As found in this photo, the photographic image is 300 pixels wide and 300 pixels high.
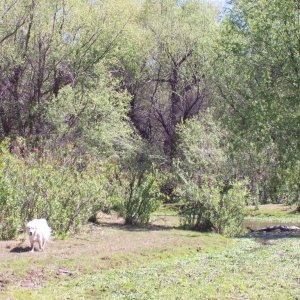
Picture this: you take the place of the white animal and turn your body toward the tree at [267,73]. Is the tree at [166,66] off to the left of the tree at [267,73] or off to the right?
left

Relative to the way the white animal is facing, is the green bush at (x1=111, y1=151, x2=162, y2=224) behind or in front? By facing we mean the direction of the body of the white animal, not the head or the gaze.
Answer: behind

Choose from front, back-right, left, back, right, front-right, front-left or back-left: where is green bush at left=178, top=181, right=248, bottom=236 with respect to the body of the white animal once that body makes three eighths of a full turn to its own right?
front-right

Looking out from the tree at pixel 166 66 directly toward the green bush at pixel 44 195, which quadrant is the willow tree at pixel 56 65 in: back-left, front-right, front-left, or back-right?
front-right

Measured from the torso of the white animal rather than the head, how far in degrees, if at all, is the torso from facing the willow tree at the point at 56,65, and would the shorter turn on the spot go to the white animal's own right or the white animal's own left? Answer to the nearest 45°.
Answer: approximately 135° to the white animal's own right

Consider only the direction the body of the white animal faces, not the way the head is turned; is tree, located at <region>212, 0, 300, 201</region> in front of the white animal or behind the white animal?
behind

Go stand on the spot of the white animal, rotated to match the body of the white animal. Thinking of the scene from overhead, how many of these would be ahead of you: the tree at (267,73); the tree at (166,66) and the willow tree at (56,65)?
0

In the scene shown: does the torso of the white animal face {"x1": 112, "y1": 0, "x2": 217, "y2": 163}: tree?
no

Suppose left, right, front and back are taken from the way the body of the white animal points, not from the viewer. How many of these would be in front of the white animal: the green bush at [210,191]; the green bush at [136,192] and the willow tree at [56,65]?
0

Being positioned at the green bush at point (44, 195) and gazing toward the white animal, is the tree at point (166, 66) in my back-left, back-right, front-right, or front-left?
back-left

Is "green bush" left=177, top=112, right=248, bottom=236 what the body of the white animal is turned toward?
no

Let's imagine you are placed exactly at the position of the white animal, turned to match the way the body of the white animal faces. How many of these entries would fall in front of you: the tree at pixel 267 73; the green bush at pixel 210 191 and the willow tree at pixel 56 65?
0

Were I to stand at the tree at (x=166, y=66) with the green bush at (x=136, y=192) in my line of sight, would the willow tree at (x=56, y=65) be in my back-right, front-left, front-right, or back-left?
front-right
